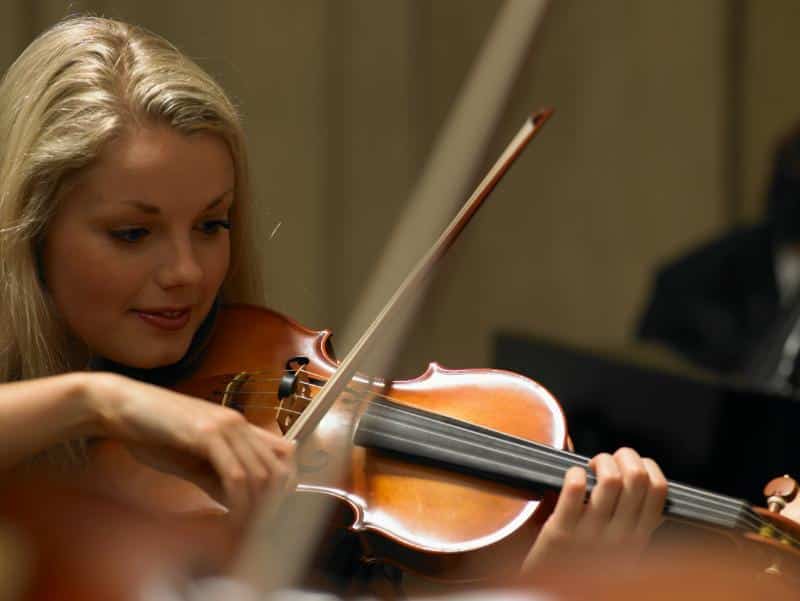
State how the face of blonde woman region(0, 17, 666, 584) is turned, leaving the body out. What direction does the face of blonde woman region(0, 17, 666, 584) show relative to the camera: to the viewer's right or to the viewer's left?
to the viewer's right

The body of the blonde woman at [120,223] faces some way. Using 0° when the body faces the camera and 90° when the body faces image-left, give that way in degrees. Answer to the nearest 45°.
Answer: approximately 315°

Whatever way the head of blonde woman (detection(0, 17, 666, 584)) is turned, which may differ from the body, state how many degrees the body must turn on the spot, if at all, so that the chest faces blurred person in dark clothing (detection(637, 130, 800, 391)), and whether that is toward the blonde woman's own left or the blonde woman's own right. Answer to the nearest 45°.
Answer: approximately 90° to the blonde woman's own left

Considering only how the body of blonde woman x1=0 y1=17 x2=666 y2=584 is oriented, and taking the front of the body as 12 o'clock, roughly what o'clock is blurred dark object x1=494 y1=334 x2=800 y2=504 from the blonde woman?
The blurred dark object is roughly at 9 o'clock from the blonde woman.
